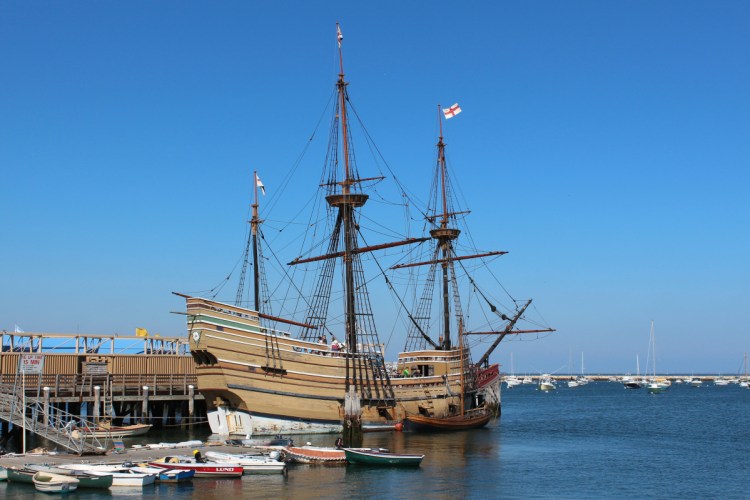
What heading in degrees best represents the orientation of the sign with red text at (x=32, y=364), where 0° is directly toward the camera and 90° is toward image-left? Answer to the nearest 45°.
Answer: approximately 0°

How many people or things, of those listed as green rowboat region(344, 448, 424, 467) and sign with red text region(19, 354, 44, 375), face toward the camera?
1

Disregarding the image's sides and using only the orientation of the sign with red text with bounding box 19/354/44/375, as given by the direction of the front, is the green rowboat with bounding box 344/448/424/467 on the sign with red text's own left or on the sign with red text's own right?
on the sign with red text's own left

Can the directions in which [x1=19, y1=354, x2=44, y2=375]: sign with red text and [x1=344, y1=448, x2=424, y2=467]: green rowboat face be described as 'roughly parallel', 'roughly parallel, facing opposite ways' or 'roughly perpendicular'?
roughly perpendicular

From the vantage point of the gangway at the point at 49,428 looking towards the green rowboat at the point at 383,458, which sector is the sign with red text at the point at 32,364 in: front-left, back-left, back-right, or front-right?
back-left

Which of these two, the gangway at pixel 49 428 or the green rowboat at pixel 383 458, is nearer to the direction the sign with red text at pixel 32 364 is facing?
the gangway

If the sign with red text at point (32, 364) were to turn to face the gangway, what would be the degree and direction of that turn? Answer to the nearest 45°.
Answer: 0° — it already faces it
